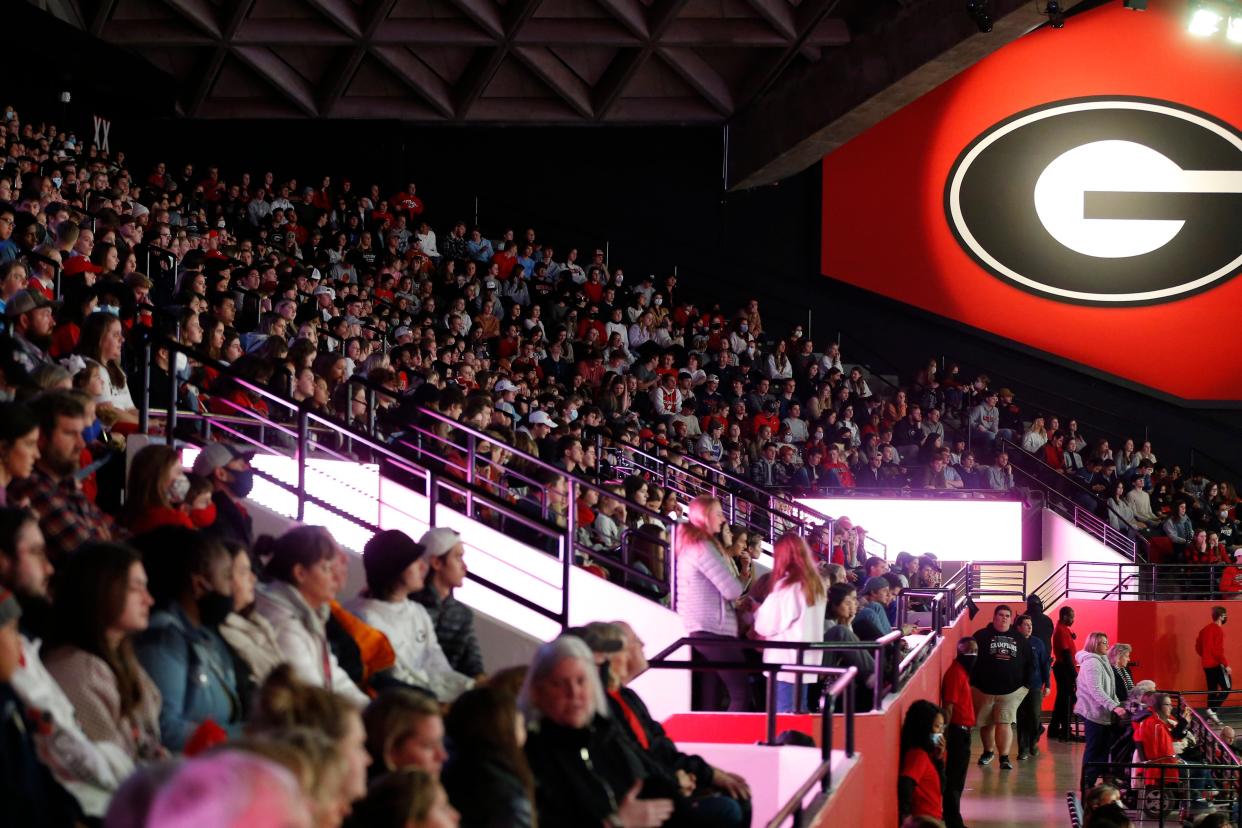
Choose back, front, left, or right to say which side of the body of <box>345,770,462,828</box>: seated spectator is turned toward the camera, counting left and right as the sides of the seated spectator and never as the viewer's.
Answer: right

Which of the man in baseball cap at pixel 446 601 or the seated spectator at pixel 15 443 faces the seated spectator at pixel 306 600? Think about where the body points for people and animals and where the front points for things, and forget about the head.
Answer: the seated spectator at pixel 15 443

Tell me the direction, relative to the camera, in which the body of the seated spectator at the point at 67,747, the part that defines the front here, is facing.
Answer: to the viewer's right

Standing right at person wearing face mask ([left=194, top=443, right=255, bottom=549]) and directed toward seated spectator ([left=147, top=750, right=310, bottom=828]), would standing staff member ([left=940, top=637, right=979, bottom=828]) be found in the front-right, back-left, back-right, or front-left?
back-left

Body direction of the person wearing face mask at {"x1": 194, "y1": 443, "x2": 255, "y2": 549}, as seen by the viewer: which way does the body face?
to the viewer's right

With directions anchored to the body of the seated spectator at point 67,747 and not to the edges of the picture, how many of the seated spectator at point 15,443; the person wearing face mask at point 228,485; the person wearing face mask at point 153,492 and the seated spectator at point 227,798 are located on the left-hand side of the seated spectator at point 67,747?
3

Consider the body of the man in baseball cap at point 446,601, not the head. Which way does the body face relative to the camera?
to the viewer's right

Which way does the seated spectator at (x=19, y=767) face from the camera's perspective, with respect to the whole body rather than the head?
to the viewer's right
